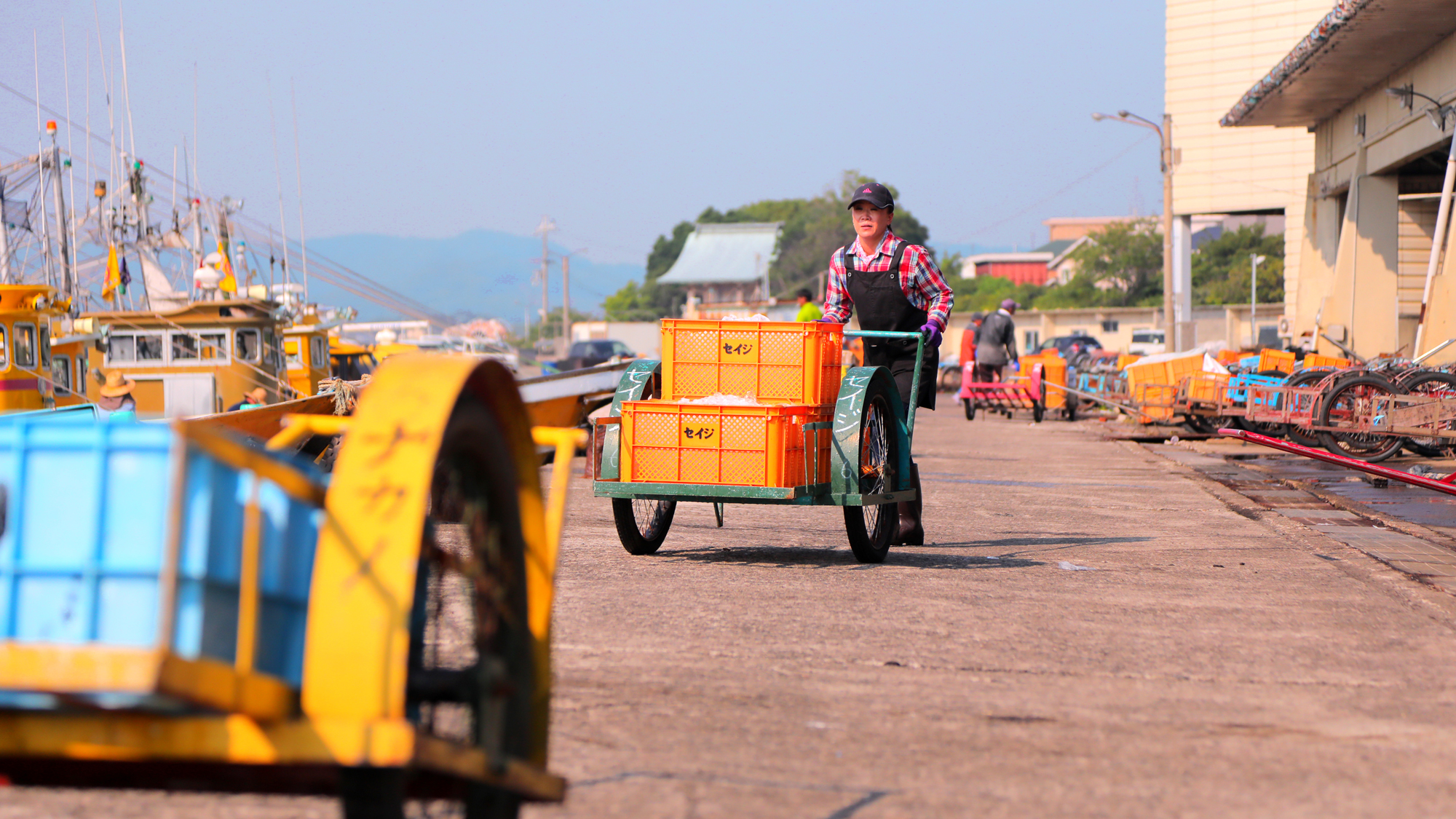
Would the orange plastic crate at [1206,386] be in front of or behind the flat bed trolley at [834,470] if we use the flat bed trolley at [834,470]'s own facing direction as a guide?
behind

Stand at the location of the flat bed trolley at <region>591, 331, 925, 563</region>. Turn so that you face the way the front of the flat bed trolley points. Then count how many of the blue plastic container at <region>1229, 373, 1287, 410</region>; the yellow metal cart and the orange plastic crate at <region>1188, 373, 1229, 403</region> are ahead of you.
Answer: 1

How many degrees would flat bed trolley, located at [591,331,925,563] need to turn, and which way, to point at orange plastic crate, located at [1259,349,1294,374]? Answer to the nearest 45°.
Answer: approximately 135° to its left

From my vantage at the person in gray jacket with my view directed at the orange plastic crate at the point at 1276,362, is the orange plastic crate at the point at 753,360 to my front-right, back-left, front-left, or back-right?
front-right

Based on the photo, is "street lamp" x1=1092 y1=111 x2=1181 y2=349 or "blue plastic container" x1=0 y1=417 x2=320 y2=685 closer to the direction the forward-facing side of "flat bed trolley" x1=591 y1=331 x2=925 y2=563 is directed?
the blue plastic container

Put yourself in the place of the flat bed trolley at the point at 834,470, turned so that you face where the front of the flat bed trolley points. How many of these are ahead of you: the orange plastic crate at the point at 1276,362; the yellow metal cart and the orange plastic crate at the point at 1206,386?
1

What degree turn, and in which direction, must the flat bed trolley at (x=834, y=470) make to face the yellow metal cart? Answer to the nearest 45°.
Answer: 0° — it already faces it

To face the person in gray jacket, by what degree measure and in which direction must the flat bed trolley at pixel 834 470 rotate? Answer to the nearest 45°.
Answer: approximately 180°

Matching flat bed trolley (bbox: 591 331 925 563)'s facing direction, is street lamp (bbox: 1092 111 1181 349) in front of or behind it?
behind

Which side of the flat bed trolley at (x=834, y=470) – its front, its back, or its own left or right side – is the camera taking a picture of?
front

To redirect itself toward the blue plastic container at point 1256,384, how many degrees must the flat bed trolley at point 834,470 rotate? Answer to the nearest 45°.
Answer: approximately 135° to its left

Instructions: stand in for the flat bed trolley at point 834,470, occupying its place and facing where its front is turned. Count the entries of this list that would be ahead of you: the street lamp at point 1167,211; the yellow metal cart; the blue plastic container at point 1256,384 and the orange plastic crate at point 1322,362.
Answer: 1

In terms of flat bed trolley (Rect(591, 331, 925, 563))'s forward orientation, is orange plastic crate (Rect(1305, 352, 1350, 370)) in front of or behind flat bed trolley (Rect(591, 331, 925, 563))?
behind

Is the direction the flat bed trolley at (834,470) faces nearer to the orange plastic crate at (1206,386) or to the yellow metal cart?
the yellow metal cart
